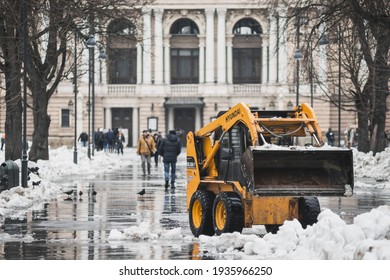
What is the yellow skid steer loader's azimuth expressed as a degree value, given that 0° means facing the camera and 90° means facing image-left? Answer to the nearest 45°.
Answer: approximately 315°

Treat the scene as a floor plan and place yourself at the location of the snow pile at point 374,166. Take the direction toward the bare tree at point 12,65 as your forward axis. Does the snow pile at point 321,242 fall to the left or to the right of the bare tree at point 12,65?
left

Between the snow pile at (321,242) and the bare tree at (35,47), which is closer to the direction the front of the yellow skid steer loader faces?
the snow pile

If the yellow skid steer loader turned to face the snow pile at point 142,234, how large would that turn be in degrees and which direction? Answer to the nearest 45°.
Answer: approximately 135° to its right

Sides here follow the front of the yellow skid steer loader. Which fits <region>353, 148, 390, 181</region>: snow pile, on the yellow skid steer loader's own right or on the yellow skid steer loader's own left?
on the yellow skid steer loader's own left

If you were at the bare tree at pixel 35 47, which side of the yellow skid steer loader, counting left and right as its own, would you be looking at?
back

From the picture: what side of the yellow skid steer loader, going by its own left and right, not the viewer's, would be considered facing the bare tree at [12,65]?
back
